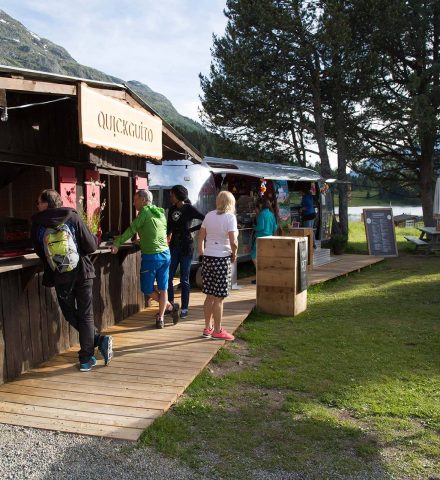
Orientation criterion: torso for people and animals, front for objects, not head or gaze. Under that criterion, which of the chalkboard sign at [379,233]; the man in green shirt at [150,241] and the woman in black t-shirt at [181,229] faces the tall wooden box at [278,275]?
the chalkboard sign

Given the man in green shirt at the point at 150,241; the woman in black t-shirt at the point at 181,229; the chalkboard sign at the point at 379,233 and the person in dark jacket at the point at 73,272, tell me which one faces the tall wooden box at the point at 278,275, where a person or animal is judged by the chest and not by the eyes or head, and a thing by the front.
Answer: the chalkboard sign

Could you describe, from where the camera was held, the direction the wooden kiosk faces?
facing the viewer and to the right of the viewer

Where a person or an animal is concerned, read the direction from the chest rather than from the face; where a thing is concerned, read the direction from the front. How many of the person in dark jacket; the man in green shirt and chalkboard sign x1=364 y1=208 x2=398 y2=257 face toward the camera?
1

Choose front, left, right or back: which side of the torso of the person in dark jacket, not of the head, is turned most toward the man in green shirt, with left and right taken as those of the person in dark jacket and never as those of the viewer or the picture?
right

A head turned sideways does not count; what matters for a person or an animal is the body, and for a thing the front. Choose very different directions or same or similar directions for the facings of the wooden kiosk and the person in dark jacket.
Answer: very different directions

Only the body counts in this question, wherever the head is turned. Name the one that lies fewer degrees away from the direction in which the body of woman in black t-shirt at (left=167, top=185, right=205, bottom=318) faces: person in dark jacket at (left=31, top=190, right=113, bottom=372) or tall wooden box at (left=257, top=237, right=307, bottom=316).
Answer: the person in dark jacket

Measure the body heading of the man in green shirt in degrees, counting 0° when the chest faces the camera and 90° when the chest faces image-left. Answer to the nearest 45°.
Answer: approximately 135°

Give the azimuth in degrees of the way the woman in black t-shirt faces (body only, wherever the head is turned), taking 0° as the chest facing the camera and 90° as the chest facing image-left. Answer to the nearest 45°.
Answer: approximately 45°

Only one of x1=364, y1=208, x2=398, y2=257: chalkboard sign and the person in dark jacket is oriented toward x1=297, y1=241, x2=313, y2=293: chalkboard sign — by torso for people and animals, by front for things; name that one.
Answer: x1=364, y1=208, x2=398, y2=257: chalkboard sign

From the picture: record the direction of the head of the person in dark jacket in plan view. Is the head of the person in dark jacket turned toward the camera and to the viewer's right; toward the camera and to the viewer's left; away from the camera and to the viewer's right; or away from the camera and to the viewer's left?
away from the camera and to the viewer's left

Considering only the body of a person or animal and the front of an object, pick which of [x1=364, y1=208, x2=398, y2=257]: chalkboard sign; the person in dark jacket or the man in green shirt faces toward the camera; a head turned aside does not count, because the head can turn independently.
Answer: the chalkboard sign

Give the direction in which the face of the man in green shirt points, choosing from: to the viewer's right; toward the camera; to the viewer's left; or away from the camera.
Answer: to the viewer's left

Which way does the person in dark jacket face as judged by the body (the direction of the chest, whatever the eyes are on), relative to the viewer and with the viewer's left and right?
facing away from the viewer and to the left of the viewer

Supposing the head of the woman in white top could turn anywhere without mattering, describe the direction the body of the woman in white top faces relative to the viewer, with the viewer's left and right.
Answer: facing away from the viewer and to the right of the viewer

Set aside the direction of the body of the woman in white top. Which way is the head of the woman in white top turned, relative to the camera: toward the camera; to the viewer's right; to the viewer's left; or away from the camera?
away from the camera
